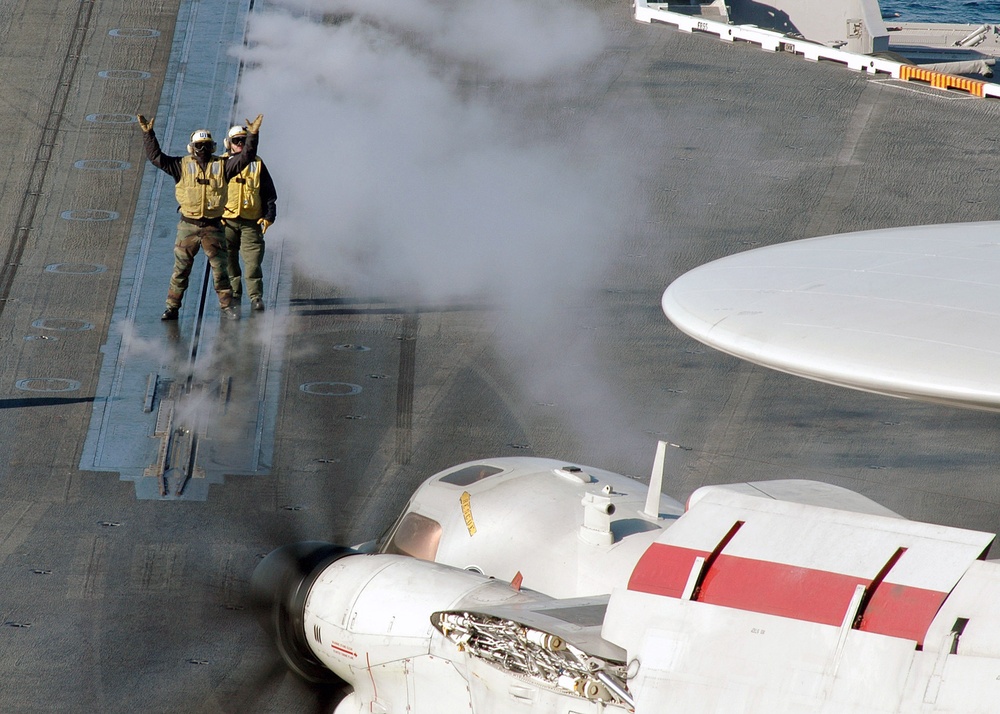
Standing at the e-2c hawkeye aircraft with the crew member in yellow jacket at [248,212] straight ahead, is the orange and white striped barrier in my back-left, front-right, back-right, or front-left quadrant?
front-right

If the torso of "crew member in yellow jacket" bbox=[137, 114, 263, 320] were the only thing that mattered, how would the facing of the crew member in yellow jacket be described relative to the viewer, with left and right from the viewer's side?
facing the viewer

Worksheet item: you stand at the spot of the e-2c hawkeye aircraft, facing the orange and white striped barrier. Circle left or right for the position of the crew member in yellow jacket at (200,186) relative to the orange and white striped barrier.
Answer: left

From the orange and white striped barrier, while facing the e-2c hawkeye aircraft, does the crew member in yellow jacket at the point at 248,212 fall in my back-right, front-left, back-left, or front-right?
front-right

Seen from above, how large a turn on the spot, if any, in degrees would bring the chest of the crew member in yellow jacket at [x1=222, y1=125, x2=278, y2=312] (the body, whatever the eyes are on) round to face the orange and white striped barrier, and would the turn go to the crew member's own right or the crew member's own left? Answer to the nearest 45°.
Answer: approximately 135° to the crew member's own left

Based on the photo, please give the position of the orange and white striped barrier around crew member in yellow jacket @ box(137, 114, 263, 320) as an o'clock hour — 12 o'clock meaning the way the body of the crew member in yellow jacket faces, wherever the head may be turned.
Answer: The orange and white striped barrier is roughly at 8 o'clock from the crew member in yellow jacket.

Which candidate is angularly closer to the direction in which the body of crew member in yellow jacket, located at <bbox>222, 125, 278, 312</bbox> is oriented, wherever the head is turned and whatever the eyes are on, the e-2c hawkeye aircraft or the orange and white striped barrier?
the e-2c hawkeye aircraft

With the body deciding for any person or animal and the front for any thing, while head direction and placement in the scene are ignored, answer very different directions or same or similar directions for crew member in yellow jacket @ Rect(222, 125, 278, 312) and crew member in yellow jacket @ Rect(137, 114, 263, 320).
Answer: same or similar directions

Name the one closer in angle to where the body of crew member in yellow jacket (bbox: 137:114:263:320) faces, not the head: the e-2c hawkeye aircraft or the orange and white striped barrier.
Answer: the e-2c hawkeye aircraft

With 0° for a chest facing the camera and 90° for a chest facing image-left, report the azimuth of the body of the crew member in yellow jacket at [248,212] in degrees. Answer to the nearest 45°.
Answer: approximately 0°
